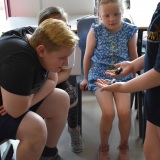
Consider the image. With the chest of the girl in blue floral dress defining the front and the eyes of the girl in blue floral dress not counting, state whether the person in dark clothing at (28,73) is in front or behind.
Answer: in front

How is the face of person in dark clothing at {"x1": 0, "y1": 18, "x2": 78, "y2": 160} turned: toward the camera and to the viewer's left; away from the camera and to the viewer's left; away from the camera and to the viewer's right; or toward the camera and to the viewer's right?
toward the camera and to the viewer's right

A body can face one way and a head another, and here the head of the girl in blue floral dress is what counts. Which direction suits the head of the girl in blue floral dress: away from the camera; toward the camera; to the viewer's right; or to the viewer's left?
toward the camera

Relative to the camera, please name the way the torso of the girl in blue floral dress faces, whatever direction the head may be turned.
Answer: toward the camera

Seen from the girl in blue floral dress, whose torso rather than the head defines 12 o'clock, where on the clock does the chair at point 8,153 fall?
The chair is roughly at 2 o'clock from the girl in blue floral dress.
